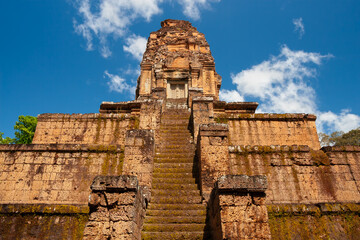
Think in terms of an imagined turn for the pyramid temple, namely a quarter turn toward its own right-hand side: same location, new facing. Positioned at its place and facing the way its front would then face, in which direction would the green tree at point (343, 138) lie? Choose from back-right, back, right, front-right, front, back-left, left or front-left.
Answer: back-right

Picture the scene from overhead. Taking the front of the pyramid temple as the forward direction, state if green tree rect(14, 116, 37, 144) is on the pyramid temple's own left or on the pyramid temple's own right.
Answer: on the pyramid temple's own right

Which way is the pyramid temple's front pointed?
toward the camera
